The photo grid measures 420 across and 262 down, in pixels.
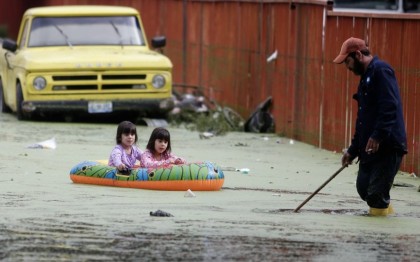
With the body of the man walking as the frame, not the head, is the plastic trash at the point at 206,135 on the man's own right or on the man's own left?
on the man's own right

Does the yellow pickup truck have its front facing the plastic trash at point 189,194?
yes

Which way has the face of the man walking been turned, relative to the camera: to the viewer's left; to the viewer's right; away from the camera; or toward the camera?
to the viewer's left

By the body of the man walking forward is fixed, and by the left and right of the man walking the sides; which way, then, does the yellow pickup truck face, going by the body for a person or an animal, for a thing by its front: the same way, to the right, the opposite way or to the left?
to the left

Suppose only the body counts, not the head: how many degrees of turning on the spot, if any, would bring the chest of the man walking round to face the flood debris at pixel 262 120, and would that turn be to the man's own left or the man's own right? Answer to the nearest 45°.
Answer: approximately 90° to the man's own right

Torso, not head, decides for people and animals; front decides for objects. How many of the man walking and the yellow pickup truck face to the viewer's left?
1

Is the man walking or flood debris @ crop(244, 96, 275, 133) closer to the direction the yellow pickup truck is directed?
the man walking

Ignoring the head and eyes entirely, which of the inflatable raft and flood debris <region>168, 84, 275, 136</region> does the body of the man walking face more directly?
the inflatable raft

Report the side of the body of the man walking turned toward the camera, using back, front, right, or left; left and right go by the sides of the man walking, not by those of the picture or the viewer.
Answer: left

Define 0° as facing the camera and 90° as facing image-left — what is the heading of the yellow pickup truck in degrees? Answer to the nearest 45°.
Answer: approximately 0°
